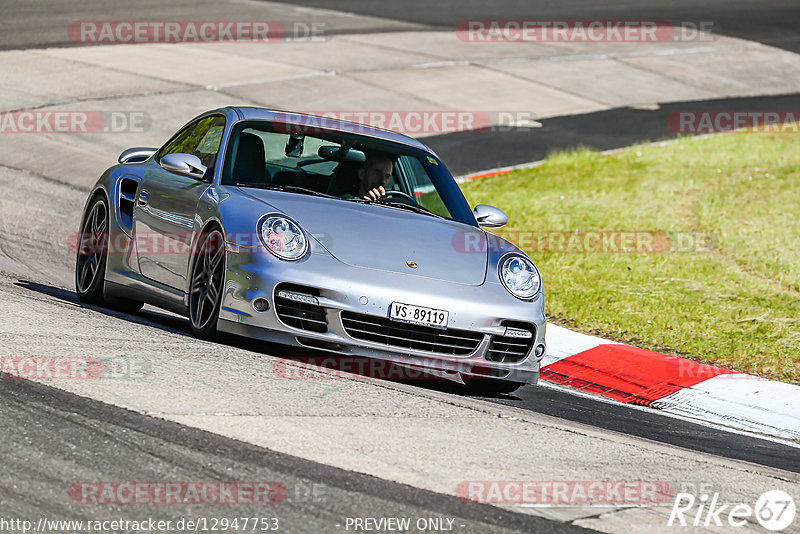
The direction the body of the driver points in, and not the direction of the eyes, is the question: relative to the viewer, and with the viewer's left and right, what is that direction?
facing the viewer and to the right of the viewer

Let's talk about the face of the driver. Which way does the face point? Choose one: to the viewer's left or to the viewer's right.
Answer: to the viewer's right

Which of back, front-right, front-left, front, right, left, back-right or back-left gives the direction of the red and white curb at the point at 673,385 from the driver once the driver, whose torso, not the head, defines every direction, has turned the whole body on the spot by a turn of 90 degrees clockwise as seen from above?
back-left
